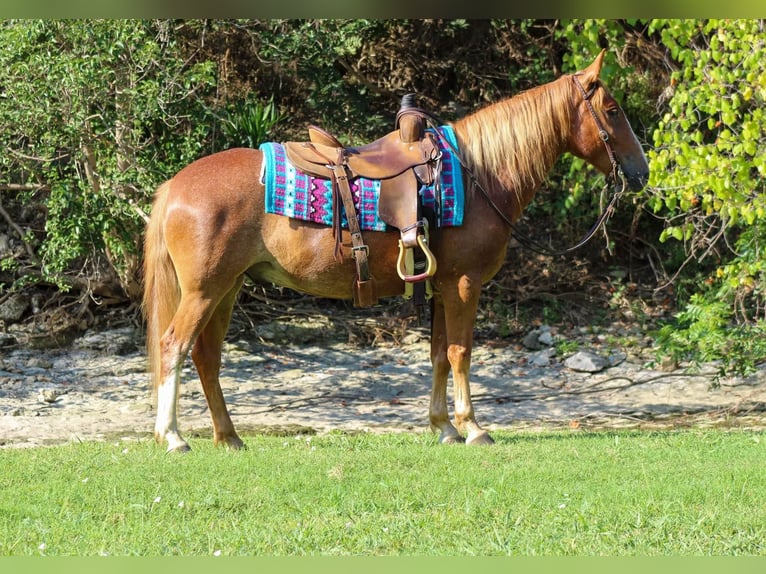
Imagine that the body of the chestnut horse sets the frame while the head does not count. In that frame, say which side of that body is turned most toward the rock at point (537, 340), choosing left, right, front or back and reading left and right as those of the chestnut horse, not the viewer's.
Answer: left

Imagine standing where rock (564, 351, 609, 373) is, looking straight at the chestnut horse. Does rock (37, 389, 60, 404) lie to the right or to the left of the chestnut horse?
right

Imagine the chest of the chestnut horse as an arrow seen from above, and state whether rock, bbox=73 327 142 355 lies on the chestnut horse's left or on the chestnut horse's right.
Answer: on the chestnut horse's left

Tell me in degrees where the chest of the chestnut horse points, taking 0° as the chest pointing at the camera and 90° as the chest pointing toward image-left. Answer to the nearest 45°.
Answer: approximately 270°

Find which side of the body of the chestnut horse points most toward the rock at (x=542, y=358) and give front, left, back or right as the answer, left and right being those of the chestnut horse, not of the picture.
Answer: left

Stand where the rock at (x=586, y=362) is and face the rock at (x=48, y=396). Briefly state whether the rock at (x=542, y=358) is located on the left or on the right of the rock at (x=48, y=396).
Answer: right

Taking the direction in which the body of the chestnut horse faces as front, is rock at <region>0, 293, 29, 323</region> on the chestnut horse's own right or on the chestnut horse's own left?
on the chestnut horse's own left
